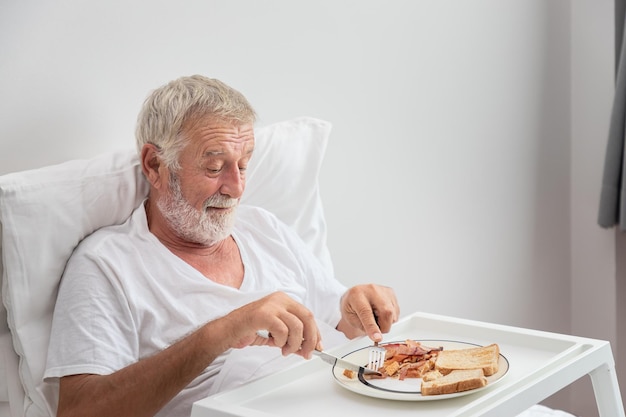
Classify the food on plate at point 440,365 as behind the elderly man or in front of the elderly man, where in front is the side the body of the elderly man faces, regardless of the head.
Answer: in front

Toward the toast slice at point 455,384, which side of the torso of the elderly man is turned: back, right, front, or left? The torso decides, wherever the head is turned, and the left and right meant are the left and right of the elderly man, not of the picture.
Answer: front

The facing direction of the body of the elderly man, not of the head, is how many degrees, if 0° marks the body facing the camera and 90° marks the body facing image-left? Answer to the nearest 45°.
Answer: approximately 315°
